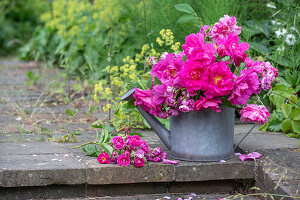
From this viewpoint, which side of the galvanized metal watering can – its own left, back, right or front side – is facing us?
left

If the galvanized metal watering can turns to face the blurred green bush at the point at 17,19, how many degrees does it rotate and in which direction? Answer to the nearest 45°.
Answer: approximately 45° to its right
